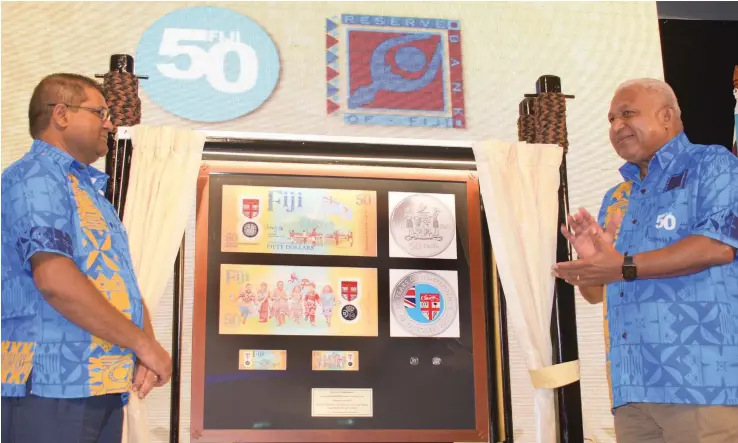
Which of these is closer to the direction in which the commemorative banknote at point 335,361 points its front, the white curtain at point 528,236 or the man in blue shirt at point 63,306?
the man in blue shirt

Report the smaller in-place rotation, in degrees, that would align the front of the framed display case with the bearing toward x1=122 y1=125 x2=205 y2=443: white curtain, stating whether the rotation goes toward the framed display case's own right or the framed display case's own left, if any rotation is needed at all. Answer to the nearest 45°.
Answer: approximately 90° to the framed display case's own right

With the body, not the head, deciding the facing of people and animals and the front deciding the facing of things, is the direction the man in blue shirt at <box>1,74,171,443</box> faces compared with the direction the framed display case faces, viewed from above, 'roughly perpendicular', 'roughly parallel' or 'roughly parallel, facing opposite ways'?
roughly perpendicular

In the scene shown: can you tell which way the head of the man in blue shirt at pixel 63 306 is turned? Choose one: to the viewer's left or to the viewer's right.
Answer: to the viewer's right

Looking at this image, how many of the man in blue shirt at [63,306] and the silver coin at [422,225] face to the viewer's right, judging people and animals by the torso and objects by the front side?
1

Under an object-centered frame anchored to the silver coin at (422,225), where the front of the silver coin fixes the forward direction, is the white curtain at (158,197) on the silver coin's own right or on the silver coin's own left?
on the silver coin's own right

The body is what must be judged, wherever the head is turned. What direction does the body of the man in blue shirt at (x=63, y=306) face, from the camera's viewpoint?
to the viewer's right

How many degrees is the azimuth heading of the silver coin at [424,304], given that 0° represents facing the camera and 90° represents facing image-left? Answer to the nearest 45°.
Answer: approximately 0°

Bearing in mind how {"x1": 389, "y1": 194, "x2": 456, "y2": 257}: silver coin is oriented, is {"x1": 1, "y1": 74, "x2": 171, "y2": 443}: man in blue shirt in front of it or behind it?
in front

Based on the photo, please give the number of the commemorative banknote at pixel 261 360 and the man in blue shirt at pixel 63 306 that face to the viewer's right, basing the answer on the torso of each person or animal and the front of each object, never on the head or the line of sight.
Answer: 1
